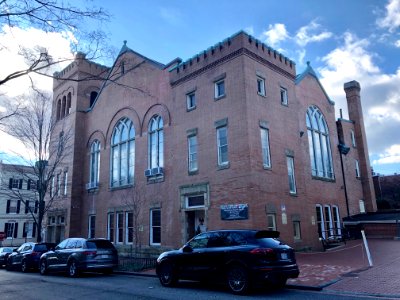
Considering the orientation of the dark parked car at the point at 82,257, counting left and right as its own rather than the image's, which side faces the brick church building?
right

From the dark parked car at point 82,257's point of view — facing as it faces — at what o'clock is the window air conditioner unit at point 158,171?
The window air conditioner unit is roughly at 3 o'clock from the dark parked car.

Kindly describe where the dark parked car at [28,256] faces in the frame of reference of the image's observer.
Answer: facing away from the viewer and to the left of the viewer

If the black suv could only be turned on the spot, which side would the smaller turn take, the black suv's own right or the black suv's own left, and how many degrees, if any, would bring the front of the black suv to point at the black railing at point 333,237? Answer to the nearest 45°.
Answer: approximately 90° to the black suv's own right

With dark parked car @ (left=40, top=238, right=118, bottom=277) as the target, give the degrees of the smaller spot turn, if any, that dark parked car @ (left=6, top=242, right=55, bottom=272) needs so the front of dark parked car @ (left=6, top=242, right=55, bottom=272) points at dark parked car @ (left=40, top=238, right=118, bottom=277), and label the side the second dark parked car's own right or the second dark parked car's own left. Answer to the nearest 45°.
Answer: approximately 180°

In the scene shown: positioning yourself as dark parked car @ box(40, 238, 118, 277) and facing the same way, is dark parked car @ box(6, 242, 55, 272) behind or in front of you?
in front

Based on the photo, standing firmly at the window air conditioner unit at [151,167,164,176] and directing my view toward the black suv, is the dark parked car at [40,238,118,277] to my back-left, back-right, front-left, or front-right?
front-right

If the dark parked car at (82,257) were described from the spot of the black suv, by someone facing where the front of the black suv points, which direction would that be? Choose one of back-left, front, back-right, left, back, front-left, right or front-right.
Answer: front

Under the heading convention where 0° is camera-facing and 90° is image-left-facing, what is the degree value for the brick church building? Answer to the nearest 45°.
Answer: approximately 45°

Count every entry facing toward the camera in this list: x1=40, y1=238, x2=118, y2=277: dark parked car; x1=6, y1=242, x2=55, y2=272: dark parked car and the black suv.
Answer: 0

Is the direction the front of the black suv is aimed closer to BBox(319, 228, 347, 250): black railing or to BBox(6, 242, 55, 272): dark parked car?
the dark parked car

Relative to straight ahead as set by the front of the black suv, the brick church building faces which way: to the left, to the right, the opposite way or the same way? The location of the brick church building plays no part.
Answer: to the left

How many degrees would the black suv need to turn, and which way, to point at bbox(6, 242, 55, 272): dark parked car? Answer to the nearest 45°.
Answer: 0° — it already faces it

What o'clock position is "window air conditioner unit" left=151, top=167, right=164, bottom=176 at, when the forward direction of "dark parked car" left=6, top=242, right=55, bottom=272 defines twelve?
The window air conditioner unit is roughly at 5 o'clock from the dark parked car.

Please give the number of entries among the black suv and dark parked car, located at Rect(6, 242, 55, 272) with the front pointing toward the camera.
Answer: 0
